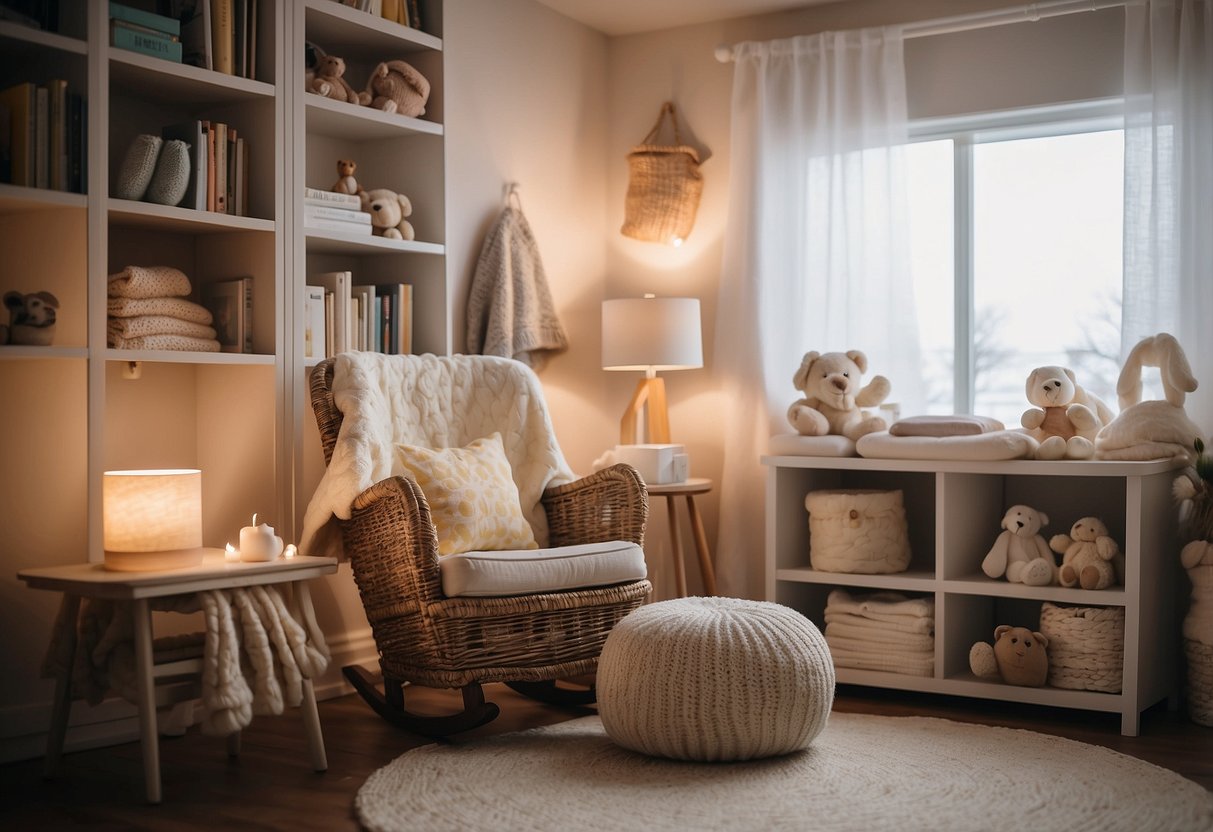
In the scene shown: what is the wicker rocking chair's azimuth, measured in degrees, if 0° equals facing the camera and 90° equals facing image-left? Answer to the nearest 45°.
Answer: approximately 315°

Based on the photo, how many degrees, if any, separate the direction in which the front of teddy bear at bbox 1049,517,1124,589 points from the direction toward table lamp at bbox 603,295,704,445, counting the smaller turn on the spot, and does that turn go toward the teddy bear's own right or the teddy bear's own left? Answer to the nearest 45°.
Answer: approximately 45° to the teddy bear's own right

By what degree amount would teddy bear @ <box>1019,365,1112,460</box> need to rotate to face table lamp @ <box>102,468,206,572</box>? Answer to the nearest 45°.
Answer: approximately 45° to its right

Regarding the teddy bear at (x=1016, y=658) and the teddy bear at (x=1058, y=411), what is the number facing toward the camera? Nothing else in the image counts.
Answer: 2
